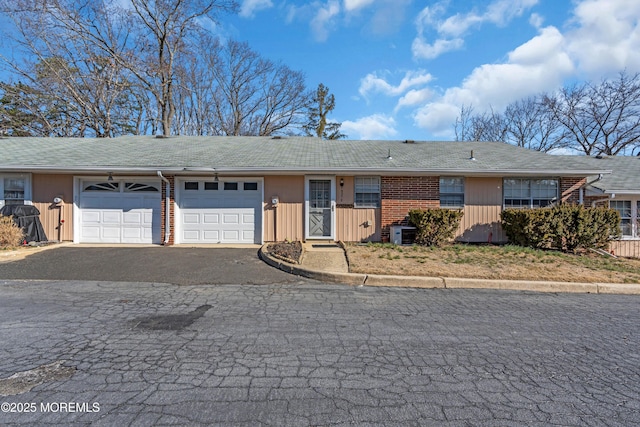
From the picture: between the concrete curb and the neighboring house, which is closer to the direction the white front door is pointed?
the concrete curb

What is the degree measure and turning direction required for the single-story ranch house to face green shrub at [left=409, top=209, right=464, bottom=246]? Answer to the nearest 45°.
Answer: approximately 90° to its left

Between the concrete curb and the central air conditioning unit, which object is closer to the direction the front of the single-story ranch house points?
the concrete curb

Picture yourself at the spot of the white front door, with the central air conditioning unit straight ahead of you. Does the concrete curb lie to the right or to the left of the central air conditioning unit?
right

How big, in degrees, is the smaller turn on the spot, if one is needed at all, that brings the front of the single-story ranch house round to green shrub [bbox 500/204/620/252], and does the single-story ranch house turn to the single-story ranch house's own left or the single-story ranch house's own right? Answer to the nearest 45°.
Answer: approximately 90° to the single-story ranch house's own left

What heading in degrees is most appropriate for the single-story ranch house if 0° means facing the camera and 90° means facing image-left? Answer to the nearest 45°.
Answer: approximately 0°

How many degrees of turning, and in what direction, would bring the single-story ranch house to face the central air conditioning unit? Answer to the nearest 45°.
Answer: approximately 90° to its left

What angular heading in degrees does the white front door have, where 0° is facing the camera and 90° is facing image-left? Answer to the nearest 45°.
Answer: approximately 0°

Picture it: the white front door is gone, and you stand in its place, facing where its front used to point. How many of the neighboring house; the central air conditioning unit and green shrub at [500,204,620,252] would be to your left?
3

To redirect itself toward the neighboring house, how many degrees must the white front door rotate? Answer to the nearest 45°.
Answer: approximately 90° to its left

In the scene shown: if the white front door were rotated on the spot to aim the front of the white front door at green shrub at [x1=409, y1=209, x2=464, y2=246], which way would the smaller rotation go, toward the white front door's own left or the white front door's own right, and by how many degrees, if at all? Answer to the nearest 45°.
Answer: approximately 90° to the white front door's own left

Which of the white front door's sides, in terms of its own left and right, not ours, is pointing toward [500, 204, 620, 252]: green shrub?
left
